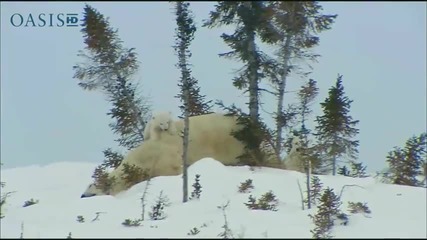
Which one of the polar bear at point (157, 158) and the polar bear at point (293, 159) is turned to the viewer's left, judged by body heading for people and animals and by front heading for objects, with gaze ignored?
the polar bear at point (157, 158)

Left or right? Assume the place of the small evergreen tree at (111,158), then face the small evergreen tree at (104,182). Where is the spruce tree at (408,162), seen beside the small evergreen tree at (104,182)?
left

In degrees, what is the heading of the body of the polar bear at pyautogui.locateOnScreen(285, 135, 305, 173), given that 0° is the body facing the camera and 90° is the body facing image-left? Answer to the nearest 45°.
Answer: approximately 315°

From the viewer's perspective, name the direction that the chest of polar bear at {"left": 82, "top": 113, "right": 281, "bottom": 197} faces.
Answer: to the viewer's left

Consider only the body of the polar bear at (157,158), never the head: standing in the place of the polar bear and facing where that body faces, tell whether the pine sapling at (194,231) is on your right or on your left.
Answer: on your left

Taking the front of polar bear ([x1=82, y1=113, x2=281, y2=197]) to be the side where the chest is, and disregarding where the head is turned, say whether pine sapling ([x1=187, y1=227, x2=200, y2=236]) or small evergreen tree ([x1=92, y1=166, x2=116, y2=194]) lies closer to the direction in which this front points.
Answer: the small evergreen tree

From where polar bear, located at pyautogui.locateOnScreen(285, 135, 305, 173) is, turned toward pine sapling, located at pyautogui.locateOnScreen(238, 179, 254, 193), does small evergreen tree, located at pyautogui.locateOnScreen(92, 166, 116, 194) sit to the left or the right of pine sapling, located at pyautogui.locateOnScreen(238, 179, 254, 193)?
right
